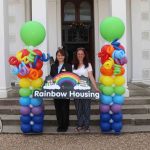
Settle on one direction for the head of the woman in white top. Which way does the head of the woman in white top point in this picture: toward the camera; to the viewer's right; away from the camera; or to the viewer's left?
toward the camera

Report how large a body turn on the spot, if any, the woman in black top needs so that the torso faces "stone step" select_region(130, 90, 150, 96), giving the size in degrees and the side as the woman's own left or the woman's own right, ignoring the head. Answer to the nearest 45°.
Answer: approximately 135° to the woman's own left

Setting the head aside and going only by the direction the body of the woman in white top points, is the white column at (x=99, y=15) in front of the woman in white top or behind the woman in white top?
behind

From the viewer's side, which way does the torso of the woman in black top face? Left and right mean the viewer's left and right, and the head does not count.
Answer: facing the viewer

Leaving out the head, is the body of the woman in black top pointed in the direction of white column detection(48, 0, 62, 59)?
no

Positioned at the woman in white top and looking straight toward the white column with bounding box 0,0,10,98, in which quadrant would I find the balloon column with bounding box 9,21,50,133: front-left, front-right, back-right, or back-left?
front-left

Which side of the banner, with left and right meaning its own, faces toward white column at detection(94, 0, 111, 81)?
back

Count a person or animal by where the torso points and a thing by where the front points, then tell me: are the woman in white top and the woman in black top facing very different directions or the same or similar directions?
same or similar directions

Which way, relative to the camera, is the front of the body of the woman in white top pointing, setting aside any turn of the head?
toward the camera

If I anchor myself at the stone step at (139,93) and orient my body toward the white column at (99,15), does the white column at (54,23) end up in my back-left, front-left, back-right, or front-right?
front-left

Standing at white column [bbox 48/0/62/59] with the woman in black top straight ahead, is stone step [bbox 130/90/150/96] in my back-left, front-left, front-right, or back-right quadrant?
front-left
